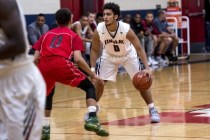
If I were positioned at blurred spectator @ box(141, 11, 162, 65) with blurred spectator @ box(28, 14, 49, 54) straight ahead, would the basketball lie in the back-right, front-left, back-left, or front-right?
front-left

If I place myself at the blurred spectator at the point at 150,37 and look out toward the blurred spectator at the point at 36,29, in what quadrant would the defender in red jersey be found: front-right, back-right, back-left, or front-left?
front-left

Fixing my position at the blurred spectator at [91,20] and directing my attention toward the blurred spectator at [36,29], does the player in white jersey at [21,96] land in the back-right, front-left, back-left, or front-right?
front-left

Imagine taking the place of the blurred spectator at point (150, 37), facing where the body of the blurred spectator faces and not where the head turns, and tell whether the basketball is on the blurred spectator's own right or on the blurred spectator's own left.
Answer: on the blurred spectator's own right

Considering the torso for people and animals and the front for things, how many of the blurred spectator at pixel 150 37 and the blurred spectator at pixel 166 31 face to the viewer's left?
0

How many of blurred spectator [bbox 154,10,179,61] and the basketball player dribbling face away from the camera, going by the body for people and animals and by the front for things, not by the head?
0

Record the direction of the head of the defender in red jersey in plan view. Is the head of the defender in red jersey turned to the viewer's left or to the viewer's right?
to the viewer's right

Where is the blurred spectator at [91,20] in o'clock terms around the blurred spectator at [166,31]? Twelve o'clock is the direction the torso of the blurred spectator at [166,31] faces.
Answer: the blurred spectator at [91,20] is roughly at 3 o'clock from the blurred spectator at [166,31].

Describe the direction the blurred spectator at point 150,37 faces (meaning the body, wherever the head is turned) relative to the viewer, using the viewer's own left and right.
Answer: facing the viewer and to the right of the viewer

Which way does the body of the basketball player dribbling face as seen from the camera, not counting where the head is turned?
toward the camera

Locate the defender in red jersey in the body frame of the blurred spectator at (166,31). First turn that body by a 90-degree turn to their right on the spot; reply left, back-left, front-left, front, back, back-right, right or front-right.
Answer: front-left

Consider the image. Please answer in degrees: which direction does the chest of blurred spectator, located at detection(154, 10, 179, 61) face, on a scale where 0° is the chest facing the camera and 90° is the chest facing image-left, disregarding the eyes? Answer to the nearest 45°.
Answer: approximately 315°

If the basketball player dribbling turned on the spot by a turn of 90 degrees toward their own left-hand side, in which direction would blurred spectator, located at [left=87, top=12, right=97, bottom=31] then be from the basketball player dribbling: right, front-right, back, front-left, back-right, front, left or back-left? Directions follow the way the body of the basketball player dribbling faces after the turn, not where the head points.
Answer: left

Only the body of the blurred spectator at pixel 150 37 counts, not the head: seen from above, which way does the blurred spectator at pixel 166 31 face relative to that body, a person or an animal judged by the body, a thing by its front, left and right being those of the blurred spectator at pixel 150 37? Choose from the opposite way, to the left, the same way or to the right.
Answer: the same way

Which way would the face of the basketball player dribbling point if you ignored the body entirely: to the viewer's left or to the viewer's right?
to the viewer's left

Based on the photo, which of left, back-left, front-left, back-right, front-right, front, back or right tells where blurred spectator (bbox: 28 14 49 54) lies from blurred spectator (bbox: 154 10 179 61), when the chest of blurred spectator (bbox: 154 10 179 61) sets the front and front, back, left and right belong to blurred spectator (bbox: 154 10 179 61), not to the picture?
right

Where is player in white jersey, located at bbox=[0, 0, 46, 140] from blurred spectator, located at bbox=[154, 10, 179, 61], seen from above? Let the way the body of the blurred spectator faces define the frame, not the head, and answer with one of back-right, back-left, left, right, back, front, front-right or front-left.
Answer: front-right

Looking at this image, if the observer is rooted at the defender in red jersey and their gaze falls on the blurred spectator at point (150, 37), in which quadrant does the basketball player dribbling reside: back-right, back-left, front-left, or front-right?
front-right

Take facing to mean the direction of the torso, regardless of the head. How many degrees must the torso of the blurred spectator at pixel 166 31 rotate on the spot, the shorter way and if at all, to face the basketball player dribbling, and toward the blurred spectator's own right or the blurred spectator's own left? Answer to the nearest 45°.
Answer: approximately 45° to the blurred spectator's own right
